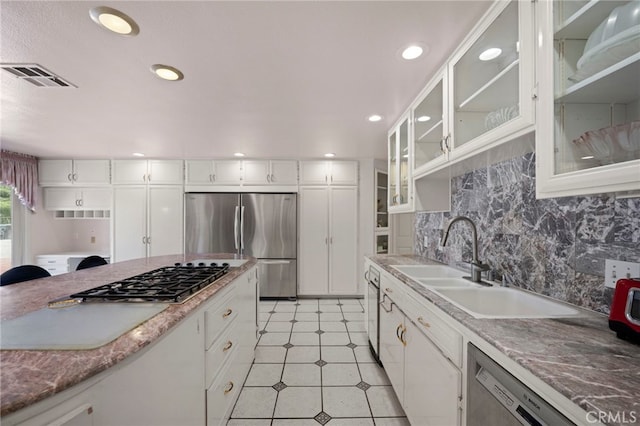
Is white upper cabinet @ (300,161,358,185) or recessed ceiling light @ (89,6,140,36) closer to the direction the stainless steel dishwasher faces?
the recessed ceiling light

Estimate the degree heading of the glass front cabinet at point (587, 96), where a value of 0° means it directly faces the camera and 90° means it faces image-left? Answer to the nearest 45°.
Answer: approximately 45°

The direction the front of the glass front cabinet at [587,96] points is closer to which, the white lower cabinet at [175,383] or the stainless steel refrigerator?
the white lower cabinet

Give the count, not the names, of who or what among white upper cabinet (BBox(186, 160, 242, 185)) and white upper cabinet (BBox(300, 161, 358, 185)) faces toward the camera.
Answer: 2

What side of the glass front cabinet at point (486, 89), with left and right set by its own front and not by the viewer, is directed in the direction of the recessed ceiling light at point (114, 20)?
front

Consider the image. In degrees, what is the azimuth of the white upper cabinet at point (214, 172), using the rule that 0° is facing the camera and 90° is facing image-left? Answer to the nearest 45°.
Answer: approximately 0°

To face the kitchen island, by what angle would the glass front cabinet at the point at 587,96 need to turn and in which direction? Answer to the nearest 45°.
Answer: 0° — it already faces it

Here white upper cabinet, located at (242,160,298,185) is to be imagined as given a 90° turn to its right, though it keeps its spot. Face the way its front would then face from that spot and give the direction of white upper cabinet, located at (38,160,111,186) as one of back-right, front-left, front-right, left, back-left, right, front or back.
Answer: front

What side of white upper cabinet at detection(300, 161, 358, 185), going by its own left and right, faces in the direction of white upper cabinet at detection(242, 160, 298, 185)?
right

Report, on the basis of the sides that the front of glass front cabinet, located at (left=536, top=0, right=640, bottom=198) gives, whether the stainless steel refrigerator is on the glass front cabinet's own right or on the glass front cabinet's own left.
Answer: on the glass front cabinet's own right
